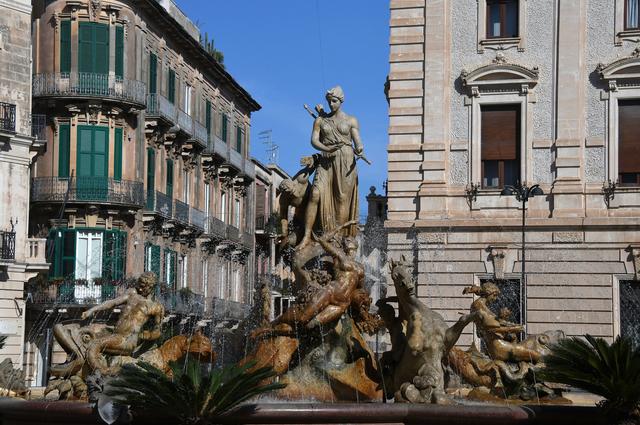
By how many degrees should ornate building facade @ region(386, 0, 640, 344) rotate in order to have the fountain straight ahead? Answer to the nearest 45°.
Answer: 0° — it already faces it

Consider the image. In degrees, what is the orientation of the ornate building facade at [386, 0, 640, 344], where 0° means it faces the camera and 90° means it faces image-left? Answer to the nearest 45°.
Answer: approximately 0°
